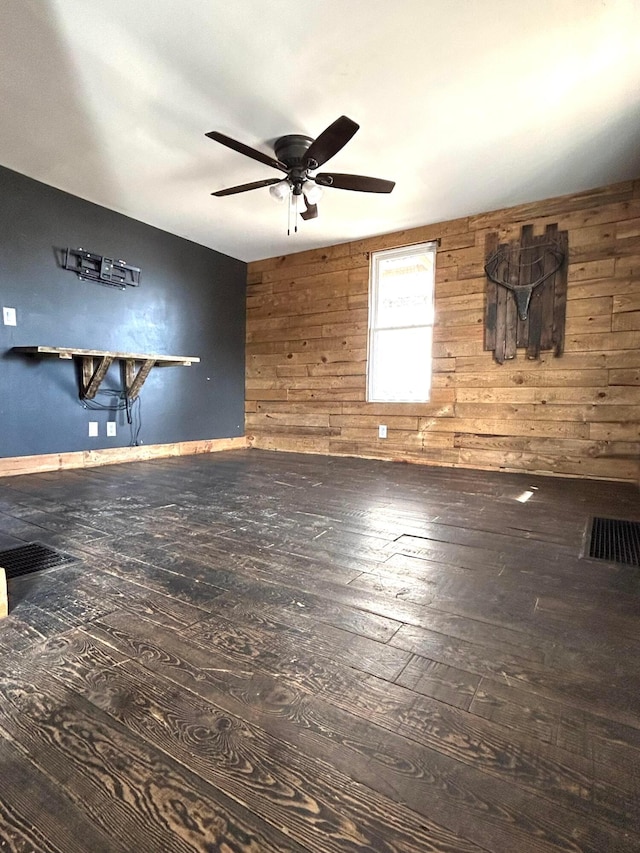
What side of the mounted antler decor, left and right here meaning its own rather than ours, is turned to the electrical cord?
right

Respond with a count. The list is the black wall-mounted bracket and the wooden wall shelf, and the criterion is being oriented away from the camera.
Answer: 0

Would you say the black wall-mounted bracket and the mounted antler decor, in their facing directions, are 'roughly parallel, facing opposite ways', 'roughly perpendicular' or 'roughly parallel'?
roughly perpendicular

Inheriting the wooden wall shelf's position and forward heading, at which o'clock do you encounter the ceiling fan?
The ceiling fan is roughly at 12 o'clock from the wooden wall shelf.

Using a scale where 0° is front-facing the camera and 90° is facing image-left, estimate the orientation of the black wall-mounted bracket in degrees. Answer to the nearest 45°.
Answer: approximately 315°

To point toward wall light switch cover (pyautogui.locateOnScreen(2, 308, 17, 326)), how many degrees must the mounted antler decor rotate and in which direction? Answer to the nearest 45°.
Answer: approximately 45° to its right

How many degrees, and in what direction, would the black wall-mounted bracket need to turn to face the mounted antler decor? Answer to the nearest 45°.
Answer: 0° — it already faces it

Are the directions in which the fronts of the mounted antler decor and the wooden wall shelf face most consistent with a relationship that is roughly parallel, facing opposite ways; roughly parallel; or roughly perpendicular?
roughly perpendicular

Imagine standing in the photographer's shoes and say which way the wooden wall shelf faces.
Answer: facing the viewer and to the right of the viewer

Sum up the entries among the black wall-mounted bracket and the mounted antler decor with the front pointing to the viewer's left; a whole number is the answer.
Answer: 0

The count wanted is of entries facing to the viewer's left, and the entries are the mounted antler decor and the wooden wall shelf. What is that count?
0

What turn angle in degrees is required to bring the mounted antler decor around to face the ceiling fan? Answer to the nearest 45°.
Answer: approximately 45° to its right

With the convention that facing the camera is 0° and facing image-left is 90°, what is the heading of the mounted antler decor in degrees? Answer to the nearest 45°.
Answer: approximately 0°
